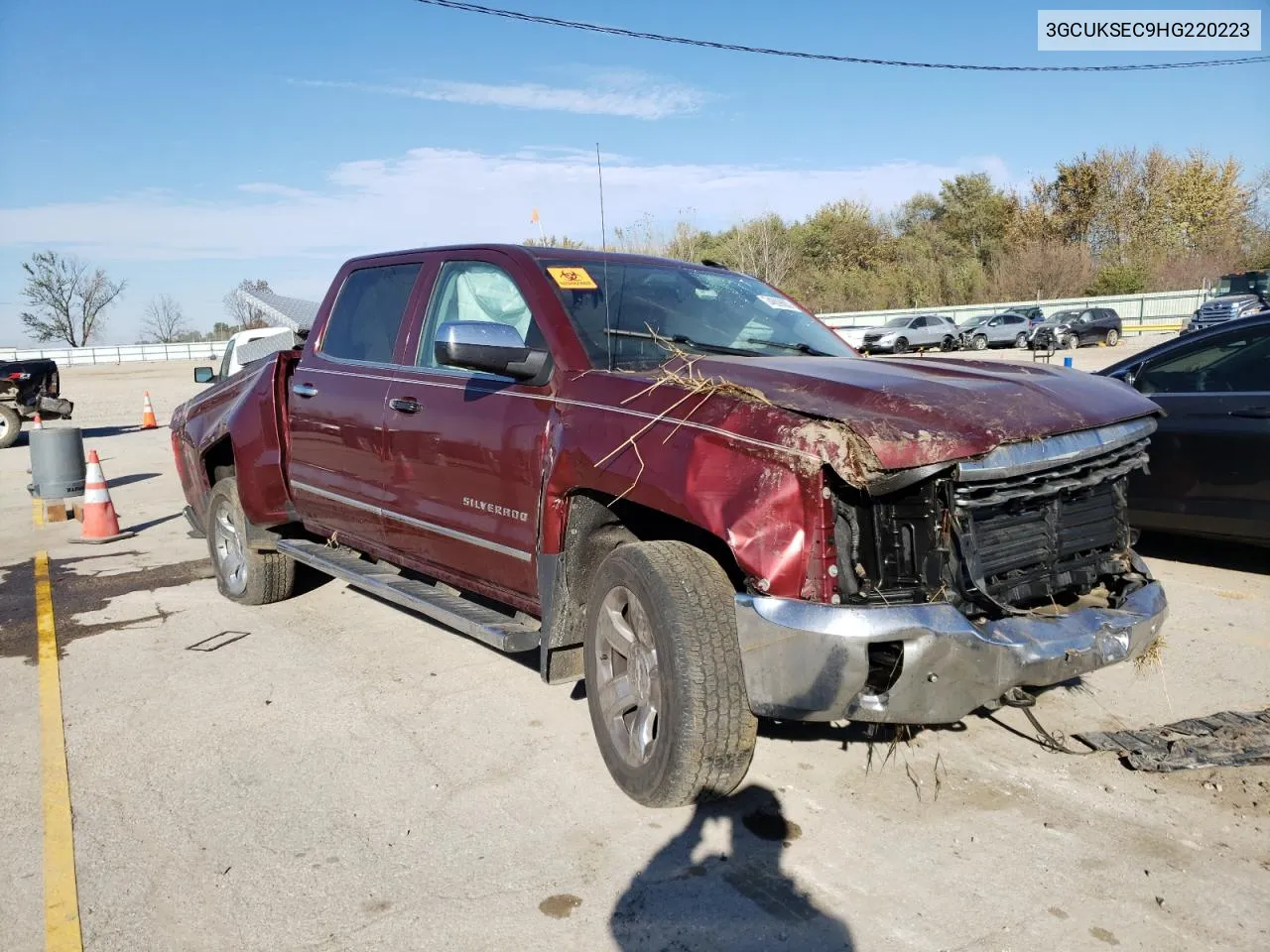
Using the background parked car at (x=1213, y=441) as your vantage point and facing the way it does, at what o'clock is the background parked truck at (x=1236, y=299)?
the background parked truck at (x=1236, y=299) is roughly at 3 o'clock from the background parked car at (x=1213, y=441).

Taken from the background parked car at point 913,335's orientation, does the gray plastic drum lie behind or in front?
in front

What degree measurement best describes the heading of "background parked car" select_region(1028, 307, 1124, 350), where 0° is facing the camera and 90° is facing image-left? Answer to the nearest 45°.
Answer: approximately 45°

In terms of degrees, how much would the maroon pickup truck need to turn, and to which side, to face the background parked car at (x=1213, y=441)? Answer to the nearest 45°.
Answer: approximately 90° to its left

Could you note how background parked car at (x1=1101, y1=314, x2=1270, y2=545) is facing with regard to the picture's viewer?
facing to the left of the viewer

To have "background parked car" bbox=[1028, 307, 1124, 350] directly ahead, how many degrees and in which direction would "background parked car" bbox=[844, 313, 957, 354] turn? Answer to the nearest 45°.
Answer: approximately 135° to its left

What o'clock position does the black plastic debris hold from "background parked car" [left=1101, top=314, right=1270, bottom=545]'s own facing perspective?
The black plastic debris is roughly at 9 o'clock from the background parked car.

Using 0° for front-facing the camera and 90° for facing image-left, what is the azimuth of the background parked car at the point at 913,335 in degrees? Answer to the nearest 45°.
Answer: approximately 45°

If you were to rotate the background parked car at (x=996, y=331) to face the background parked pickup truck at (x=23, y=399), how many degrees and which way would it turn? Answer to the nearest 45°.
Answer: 0° — it already faces it

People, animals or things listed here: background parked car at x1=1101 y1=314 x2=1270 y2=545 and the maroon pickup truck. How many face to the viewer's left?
1
